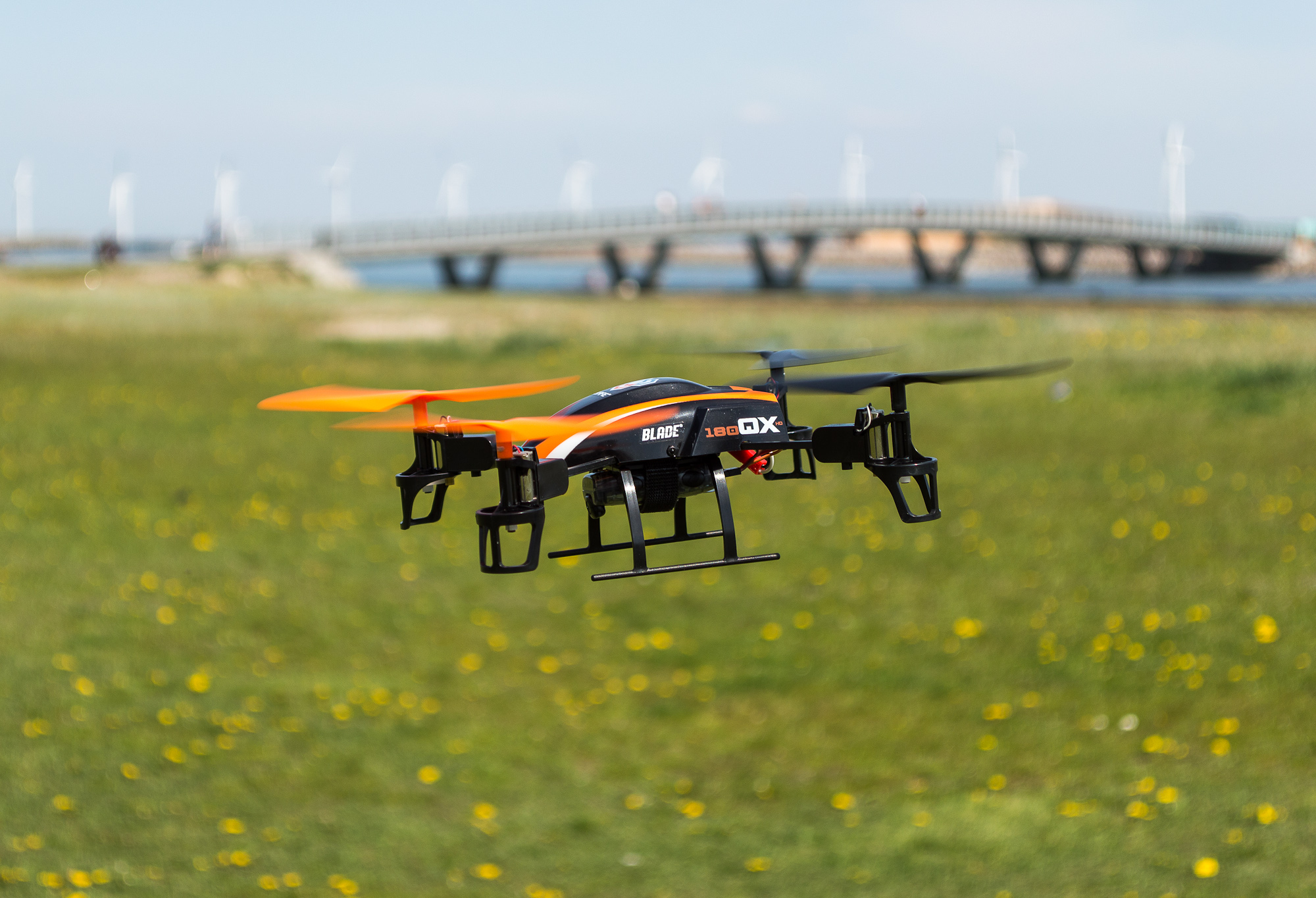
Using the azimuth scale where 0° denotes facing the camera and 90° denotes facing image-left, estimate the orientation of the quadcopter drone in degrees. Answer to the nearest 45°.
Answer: approximately 90°
